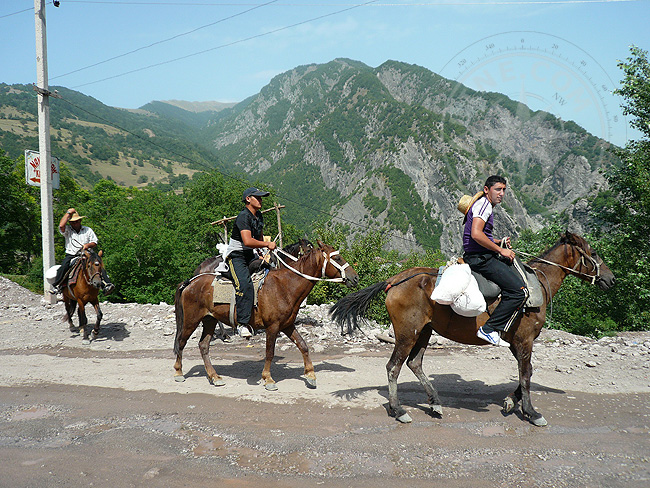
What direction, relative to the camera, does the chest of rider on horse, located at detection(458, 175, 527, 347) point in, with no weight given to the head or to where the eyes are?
to the viewer's right

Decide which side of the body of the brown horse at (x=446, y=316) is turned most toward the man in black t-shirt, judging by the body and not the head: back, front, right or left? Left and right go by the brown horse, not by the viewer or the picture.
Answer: back

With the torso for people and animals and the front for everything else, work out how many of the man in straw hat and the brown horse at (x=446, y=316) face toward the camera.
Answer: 1

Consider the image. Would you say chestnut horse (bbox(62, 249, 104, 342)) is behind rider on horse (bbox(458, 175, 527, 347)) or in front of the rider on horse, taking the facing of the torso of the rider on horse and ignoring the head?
behind

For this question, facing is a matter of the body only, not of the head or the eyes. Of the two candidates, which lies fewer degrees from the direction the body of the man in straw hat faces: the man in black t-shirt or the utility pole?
the man in black t-shirt

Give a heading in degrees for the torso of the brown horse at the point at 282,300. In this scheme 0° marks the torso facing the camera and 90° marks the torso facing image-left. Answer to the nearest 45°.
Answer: approximately 270°

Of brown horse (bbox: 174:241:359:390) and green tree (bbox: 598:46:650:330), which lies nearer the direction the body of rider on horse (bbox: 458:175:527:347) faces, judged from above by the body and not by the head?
the green tree

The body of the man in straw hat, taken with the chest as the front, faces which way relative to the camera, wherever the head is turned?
toward the camera

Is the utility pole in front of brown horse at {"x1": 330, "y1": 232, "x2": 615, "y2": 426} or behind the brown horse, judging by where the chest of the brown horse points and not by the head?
behind

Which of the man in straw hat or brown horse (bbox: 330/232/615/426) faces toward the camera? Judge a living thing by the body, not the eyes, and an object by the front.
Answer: the man in straw hat

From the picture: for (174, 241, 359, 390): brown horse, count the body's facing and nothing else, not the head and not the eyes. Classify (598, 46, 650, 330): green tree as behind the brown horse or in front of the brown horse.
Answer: in front

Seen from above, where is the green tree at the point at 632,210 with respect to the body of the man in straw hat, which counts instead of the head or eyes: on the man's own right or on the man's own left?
on the man's own left

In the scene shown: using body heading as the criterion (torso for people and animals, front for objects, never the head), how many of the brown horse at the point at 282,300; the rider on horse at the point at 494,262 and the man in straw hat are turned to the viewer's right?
2

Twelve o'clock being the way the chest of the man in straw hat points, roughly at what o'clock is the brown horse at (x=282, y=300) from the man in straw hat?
The brown horse is roughly at 11 o'clock from the man in straw hat.

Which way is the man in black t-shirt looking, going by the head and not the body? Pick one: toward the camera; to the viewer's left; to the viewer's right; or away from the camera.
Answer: to the viewer's right

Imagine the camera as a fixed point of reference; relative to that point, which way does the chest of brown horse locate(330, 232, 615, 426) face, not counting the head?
to the viewer's right
